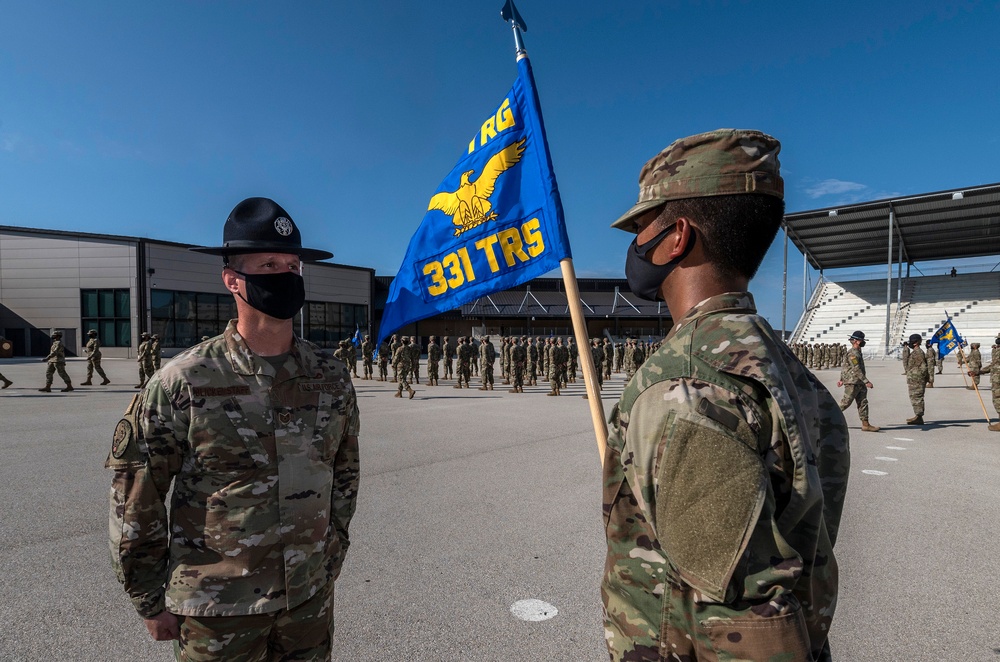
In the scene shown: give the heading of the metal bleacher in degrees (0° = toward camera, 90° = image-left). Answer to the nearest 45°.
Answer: approximately 45°

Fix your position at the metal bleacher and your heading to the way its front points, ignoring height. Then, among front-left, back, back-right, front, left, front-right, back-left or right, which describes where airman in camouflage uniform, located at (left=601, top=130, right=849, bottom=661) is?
front-left

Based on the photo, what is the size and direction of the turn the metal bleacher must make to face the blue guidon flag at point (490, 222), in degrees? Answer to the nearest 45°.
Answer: approximately 45° to its left

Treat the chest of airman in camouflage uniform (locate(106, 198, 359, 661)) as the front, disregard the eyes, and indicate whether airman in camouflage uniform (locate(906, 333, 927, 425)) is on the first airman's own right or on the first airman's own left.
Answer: on the first airman's own left

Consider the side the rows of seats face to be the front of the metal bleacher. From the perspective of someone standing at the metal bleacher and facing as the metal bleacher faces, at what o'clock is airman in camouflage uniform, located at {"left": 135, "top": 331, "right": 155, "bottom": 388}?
The airman in camouflage uniform is roughly at 11 o'clock from the metal bleacher.

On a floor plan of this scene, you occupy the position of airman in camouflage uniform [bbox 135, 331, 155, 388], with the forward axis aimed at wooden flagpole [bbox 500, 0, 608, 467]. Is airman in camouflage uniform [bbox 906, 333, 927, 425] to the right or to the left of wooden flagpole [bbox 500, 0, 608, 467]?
left

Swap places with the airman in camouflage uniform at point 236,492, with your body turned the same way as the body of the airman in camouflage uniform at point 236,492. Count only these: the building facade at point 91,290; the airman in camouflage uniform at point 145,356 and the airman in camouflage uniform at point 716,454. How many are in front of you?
1

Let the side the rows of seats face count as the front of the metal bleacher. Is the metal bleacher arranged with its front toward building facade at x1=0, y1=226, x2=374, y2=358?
yes

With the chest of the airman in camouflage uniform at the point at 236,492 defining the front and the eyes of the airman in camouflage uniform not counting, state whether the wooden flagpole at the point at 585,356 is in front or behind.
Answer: in front

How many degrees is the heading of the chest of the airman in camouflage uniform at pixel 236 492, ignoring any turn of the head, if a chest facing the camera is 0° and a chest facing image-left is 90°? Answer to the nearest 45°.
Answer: approximately 315°

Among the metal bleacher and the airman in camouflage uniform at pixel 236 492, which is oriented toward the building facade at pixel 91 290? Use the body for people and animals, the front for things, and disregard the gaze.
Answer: the metal bleacher

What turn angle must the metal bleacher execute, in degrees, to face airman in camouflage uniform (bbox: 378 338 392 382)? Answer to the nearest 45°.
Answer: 0° — it already faces them

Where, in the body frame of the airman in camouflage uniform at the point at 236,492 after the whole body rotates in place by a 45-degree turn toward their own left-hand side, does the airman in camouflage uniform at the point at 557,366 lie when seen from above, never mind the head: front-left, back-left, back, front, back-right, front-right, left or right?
front-left
